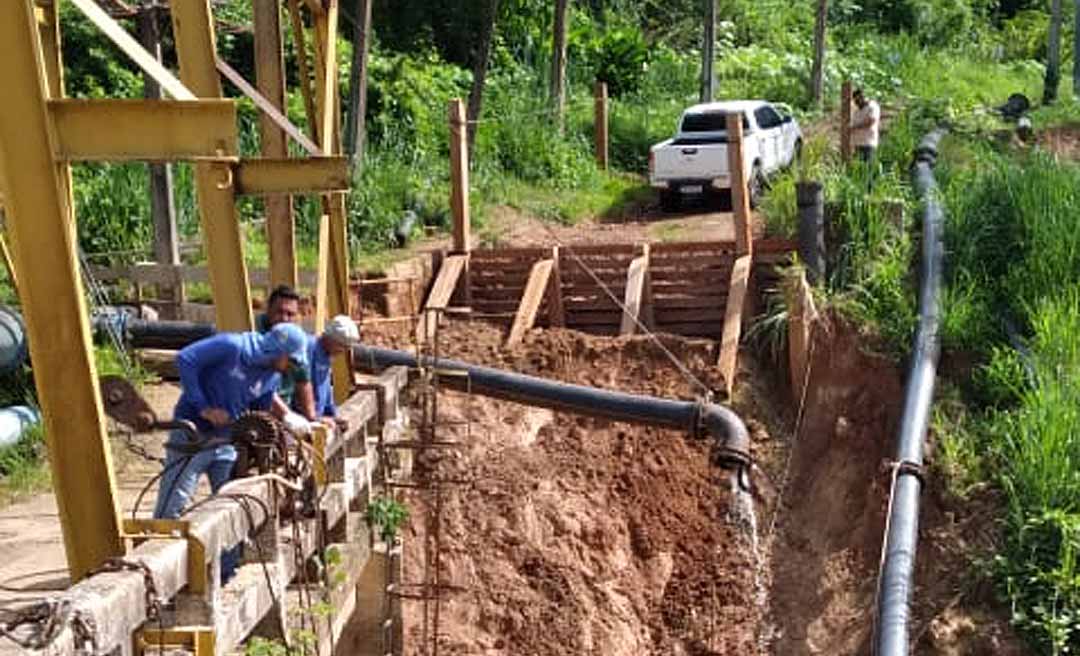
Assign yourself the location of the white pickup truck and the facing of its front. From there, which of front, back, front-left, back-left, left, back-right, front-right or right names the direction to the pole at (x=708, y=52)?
front-left

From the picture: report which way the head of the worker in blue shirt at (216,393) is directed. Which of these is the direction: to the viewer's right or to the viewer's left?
to the viewer's right

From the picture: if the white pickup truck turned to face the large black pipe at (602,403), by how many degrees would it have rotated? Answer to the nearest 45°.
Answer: approximately 135° to its right

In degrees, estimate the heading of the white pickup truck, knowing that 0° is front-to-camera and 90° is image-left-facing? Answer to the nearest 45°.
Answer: approximately 225°

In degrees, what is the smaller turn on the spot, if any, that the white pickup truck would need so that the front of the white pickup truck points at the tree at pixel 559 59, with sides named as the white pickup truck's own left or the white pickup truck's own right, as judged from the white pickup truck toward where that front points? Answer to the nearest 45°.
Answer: approximately 90° to the white pickup truck's own left

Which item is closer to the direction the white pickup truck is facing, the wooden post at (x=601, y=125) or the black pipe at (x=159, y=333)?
the wooden post

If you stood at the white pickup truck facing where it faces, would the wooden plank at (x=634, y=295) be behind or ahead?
behind

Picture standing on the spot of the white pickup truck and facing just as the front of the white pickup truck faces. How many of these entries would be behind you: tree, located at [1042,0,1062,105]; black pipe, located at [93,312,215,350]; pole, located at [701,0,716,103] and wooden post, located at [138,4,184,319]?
2

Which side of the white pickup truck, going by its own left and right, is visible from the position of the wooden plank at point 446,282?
back

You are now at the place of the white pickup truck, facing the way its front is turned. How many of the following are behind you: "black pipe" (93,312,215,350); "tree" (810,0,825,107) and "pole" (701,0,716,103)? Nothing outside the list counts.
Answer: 1

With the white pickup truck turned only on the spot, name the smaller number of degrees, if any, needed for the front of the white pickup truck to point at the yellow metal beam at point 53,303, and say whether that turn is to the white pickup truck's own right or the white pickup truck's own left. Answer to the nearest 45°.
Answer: approximately 135° to the white pickup truck's own right
